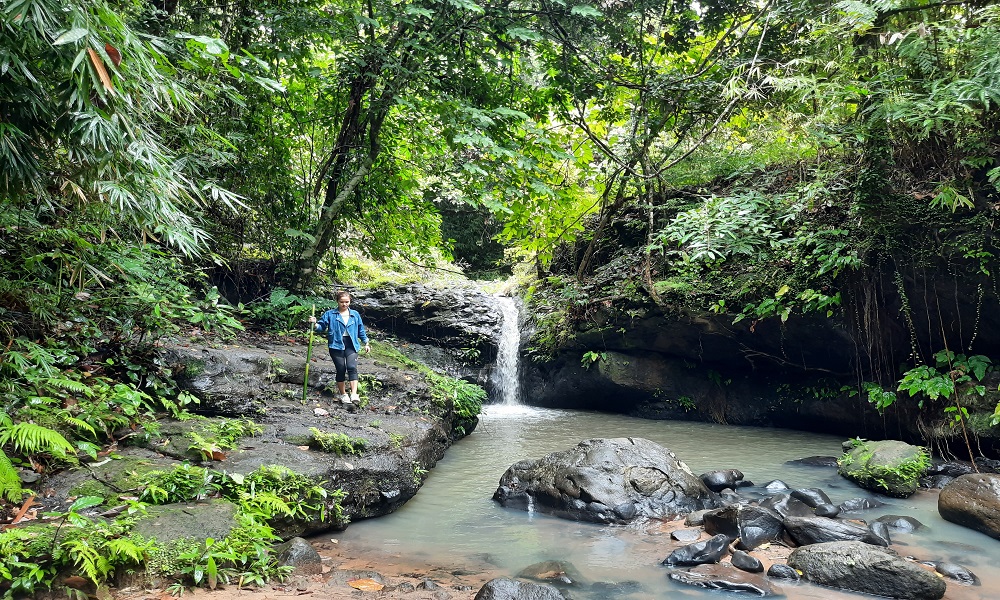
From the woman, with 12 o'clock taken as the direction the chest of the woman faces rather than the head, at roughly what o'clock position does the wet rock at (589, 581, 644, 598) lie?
The wet rock is roughly at 11 o'clock from the woman.

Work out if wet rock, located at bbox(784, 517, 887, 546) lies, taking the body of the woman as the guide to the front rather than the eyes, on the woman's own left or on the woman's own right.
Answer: on the woman's own left

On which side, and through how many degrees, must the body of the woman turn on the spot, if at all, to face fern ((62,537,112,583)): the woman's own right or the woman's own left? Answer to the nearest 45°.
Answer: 0° — they already face it

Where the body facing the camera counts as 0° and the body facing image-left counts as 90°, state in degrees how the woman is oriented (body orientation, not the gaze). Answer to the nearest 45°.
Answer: approximately 0°

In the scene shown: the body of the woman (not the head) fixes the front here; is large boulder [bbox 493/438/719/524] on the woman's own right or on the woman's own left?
on the woman's own left

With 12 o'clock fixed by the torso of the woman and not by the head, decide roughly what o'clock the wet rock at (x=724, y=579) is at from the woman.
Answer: The wet rock is roughly at 11 o'clock from the woman.

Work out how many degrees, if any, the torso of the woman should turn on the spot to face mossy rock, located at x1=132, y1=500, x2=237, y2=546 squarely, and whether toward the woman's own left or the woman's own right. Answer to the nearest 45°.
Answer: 0° — they already face it

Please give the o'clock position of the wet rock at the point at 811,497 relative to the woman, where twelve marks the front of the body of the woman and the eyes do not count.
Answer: The wet rock is roughly at 10 o'clock from the woman.

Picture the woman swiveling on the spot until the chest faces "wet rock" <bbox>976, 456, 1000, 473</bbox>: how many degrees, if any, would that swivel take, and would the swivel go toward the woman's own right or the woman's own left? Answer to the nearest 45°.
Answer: approximately 90° to the woman's own left

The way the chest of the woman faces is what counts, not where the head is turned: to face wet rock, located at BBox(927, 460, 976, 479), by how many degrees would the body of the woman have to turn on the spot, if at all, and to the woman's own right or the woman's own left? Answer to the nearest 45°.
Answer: approximately 90° to the woman's own left

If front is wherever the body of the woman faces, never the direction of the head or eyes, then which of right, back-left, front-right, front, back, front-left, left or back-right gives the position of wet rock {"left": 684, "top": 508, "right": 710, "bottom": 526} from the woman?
front-left
